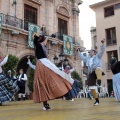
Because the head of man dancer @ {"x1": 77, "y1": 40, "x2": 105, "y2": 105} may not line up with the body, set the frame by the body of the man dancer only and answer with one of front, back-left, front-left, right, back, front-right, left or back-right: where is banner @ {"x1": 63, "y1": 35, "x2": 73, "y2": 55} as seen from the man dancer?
back-right

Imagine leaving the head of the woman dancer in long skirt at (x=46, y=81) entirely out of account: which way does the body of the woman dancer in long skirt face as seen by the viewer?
to the viewer's right

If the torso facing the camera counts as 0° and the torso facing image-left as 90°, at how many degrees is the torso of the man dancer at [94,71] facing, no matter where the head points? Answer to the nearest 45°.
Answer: approximately 45°

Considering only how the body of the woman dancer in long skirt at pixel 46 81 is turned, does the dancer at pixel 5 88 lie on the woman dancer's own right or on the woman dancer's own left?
on the woman dancer's own left

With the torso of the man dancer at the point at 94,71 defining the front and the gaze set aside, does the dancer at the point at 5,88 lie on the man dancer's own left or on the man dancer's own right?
on the man dancer's own right

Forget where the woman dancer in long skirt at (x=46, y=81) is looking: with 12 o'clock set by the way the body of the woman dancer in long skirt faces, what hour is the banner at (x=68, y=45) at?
The banner is roughly at 9 o'clock from the woman dancer in long skirt.

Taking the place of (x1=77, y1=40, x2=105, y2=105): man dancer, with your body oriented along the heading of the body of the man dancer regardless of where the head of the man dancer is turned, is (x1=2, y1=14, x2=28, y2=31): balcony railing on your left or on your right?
on your right

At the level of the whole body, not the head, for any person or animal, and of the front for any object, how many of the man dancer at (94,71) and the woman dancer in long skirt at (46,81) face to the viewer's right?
1

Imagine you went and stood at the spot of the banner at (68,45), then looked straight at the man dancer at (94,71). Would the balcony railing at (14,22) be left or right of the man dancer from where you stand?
right
